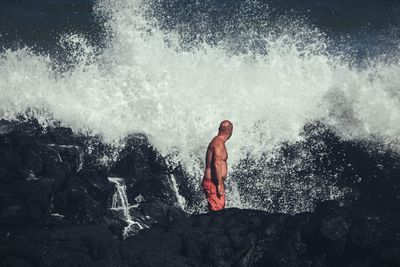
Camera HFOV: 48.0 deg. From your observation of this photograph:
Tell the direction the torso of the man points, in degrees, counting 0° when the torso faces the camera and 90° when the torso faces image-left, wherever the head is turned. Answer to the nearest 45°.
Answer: approximately 270°
